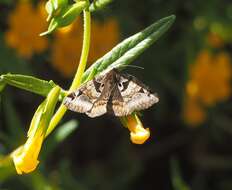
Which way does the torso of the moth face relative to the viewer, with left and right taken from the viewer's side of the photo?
facing away from the viewer

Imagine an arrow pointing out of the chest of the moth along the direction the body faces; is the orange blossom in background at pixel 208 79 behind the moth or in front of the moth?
in front

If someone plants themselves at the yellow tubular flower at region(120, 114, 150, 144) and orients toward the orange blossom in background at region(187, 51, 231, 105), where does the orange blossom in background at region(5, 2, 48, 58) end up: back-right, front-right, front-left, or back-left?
front-left

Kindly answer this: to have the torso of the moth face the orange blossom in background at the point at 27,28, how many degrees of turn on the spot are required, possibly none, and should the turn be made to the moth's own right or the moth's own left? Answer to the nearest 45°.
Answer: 0° — it already faces it

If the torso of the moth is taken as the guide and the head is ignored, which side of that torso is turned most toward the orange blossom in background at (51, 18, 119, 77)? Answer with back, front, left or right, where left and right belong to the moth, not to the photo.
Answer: front

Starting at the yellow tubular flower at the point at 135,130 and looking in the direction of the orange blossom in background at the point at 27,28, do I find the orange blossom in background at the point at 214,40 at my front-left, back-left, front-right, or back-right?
front-right

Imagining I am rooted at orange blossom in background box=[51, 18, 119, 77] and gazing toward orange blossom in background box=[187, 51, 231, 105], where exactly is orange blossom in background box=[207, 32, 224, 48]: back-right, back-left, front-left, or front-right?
front-left
